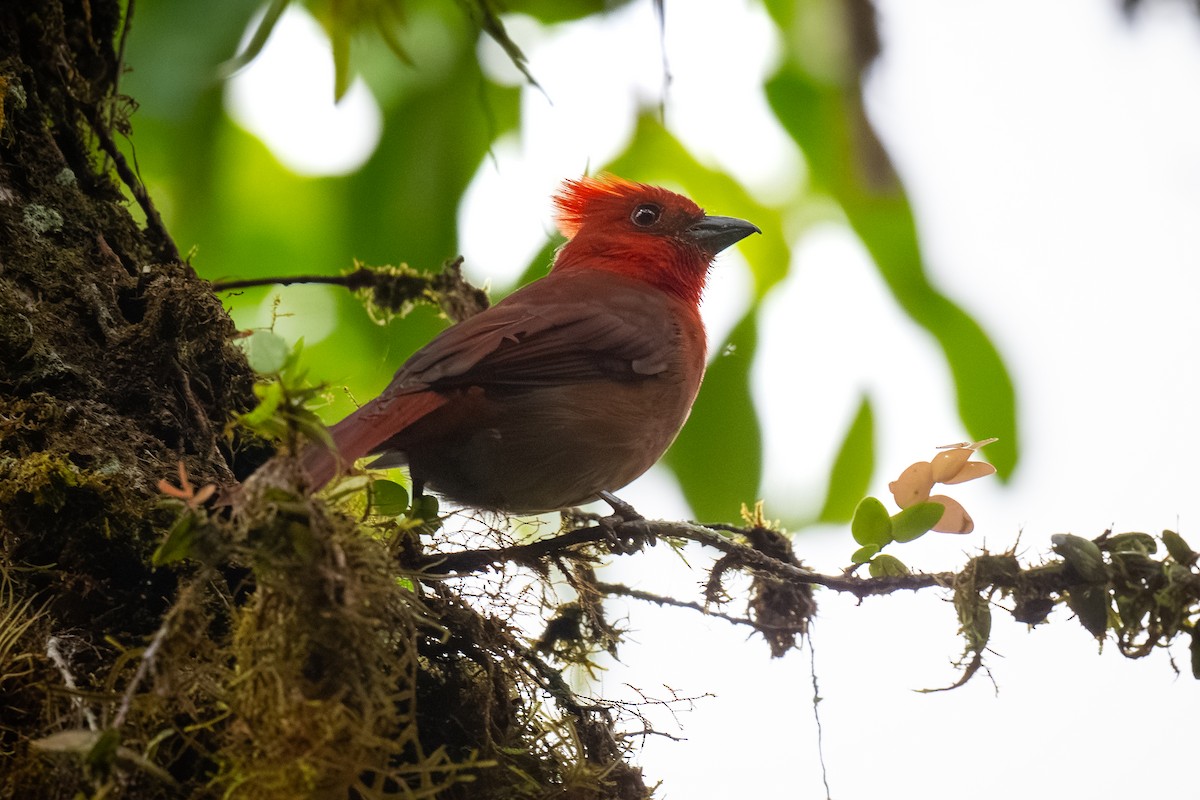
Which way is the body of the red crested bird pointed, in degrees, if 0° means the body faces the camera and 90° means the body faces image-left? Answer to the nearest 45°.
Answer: approximately 270°

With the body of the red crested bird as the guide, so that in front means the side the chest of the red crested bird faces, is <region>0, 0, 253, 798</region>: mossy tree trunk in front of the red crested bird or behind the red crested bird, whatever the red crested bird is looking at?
behind

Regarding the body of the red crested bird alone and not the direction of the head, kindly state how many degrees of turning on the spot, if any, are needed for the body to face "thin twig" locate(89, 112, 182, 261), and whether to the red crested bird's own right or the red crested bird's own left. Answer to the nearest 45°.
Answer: approximately 180°

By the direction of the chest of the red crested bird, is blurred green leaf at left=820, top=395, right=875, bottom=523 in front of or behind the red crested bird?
in front

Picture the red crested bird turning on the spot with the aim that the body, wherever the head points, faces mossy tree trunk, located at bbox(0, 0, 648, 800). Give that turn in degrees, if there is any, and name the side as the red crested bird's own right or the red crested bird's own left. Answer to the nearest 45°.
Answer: approximately 135° to the red crested bird's own right
